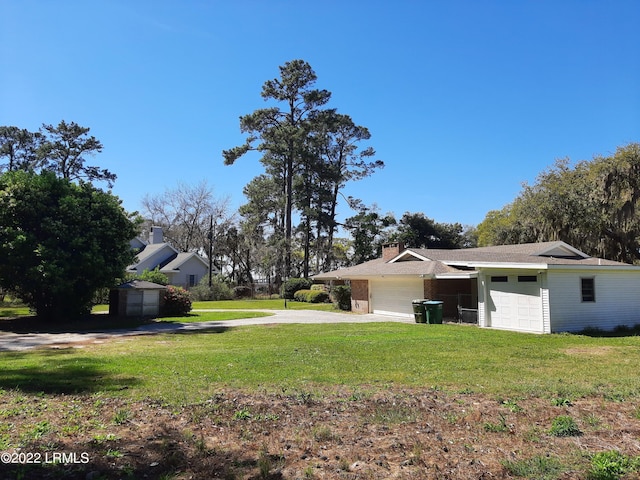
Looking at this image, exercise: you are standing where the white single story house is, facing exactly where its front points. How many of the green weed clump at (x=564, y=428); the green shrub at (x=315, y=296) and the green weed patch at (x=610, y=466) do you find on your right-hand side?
1

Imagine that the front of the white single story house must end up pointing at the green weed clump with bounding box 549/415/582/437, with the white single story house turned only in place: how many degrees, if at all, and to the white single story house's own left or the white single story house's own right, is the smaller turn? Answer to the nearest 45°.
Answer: approximately 45° to the white single story house's own left

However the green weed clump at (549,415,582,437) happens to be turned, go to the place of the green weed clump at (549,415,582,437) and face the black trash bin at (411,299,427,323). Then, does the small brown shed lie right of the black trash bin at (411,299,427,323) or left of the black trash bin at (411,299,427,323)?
left

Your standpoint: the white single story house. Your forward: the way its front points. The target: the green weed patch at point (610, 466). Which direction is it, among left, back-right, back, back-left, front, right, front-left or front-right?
front-left

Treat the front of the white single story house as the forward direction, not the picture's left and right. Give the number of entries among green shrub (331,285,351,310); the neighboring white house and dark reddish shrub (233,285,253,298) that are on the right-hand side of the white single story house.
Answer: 3

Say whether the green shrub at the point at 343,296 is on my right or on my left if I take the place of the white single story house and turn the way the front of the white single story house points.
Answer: on my right

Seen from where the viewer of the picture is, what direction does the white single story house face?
facing the viewer and to the left of the viewer

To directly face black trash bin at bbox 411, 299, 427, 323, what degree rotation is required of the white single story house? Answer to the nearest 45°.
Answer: approximately 45° to its right

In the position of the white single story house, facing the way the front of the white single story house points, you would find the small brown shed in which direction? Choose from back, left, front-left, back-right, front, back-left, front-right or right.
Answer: front-right

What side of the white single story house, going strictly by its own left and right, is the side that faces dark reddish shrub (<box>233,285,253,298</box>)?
right

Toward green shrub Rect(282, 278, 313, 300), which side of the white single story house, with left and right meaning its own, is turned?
right

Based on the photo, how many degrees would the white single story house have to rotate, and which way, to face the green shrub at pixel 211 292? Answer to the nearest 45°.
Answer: approximately 90° to its right

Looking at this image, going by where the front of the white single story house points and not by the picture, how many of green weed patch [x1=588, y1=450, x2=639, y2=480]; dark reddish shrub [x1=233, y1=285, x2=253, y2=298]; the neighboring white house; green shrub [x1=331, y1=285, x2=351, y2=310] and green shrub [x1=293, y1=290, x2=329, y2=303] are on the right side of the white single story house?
4

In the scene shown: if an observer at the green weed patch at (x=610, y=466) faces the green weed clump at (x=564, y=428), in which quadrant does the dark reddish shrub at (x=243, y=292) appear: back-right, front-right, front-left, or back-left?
front-left

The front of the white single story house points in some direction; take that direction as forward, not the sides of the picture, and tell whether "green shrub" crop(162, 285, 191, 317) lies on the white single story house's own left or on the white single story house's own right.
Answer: on the white single story house's own right

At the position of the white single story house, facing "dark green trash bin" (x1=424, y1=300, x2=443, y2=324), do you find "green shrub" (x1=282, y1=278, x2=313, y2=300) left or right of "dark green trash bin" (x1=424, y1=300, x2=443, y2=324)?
right
